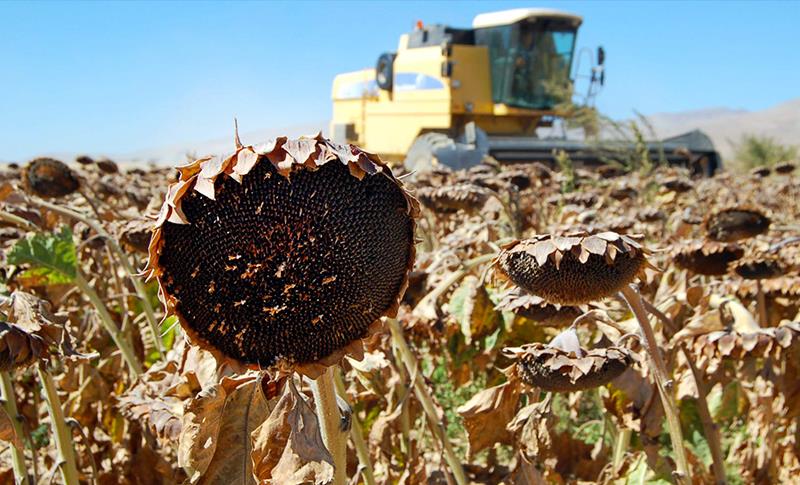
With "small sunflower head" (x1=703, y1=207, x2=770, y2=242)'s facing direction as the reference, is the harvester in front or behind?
behind

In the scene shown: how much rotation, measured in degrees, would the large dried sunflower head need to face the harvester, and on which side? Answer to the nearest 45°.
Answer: approximately 180°

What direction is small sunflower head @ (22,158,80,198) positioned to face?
toward the camera

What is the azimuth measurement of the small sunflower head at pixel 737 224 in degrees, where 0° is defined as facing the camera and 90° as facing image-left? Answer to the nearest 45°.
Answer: approximately 0°

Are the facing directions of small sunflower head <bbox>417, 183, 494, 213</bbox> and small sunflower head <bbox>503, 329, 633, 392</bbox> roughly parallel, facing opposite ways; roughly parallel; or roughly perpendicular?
roughly parallel

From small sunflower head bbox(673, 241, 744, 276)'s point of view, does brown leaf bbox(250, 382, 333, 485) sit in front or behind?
in front

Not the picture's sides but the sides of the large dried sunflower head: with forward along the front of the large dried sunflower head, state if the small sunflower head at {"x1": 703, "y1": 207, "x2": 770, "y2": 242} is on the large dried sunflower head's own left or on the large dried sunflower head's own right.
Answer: on the large dried sunflower head's own left

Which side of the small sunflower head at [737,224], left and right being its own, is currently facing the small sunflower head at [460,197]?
right

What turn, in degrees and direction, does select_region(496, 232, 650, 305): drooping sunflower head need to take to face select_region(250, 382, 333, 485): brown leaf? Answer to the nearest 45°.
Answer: approximately 45° to its right

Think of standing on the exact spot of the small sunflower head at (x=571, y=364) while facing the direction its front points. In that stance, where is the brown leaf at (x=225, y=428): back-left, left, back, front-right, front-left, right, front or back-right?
front-right

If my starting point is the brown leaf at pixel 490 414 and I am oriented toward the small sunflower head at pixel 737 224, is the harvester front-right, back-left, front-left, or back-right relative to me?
front-left

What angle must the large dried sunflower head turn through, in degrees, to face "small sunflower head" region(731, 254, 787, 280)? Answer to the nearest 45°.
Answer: approximately 135° to its left

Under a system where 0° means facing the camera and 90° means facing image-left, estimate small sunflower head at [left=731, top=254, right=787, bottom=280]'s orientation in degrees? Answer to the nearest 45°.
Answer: approximately 0°

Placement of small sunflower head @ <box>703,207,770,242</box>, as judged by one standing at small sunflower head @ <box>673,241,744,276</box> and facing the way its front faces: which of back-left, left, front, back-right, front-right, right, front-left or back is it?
back

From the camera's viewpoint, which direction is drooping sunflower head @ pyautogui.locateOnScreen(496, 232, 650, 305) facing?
toward the camera

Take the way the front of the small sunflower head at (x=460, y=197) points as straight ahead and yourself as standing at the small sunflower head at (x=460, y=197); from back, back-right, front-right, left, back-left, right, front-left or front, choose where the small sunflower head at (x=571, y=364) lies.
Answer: front

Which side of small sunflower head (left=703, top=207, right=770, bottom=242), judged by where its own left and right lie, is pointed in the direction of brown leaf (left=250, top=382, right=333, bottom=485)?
front
